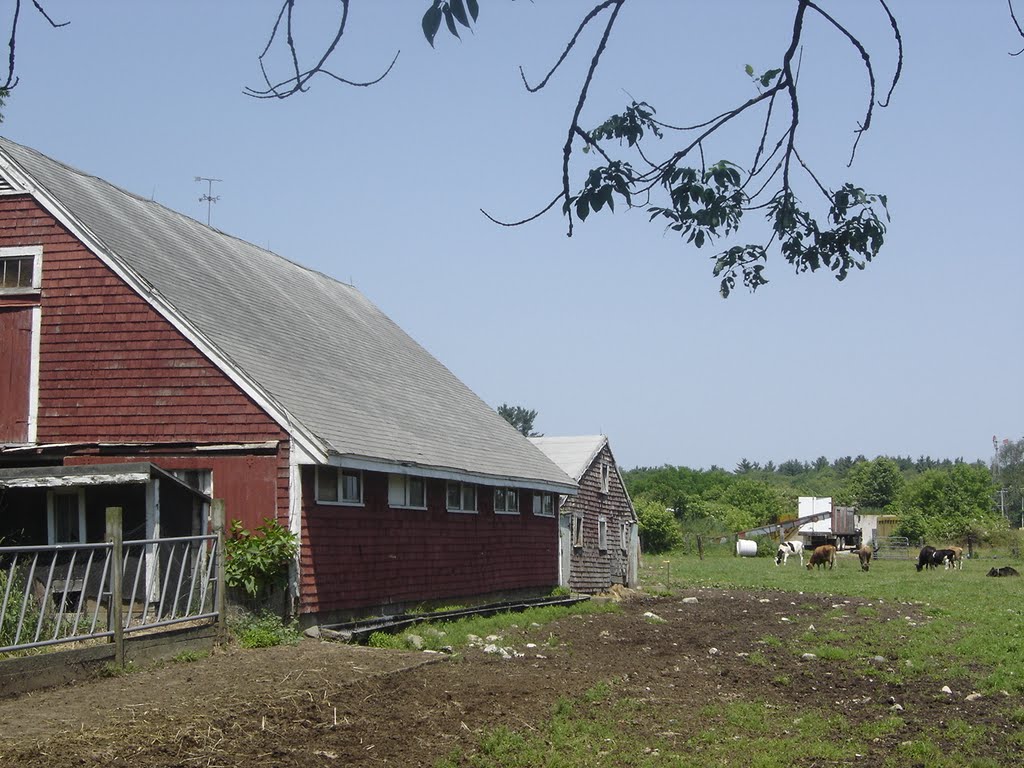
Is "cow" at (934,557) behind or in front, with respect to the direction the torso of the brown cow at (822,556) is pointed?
behind

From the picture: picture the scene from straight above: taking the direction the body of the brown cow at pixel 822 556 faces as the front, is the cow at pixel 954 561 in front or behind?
behind

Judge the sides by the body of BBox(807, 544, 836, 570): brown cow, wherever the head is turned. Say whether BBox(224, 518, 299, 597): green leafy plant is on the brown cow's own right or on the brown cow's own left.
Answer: on the brown cow's own left

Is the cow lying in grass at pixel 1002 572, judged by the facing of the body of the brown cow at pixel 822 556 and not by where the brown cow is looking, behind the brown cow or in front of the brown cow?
behind

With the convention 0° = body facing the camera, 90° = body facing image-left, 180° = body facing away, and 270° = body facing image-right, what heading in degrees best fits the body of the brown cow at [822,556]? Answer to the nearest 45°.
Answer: approximately 90°

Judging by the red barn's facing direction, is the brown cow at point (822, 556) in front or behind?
behind

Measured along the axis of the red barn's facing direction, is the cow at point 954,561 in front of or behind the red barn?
behind

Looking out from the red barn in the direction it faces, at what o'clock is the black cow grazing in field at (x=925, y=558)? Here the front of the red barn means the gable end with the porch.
The black cow grazing in field is roughly at 6 o'clock from the red barn.

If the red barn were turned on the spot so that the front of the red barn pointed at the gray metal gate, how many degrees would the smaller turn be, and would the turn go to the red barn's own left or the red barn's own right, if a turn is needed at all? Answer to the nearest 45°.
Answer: approximately 45° to the red barn's own left
